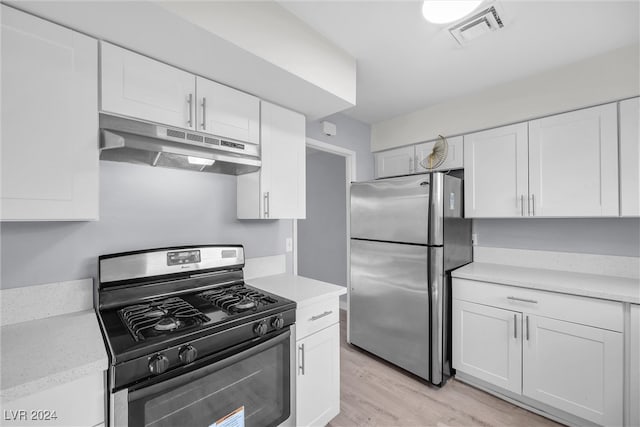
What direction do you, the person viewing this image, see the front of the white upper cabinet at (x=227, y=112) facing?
facing the viewer and to the right of the viewer

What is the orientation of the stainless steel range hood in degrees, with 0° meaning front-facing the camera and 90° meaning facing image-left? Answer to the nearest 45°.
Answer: approximately 315°

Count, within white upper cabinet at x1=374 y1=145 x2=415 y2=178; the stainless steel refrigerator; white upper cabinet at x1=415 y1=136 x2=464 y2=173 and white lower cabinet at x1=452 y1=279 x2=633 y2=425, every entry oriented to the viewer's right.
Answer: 0

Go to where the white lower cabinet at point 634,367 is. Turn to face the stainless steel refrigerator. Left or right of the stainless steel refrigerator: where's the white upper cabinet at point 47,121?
left

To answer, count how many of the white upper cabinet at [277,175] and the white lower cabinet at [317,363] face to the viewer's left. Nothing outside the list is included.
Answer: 0

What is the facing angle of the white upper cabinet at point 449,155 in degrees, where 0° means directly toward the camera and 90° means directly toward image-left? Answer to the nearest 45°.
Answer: approximately 45°

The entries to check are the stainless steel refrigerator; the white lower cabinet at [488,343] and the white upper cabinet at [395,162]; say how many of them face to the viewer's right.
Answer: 0

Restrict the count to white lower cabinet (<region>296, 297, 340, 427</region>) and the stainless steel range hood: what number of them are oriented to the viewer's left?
0

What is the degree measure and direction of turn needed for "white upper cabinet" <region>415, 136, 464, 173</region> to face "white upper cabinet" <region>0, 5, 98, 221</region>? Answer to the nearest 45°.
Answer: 0° — it already faces it

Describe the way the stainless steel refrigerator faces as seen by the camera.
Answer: facing the viewer and to the left of the viewer
